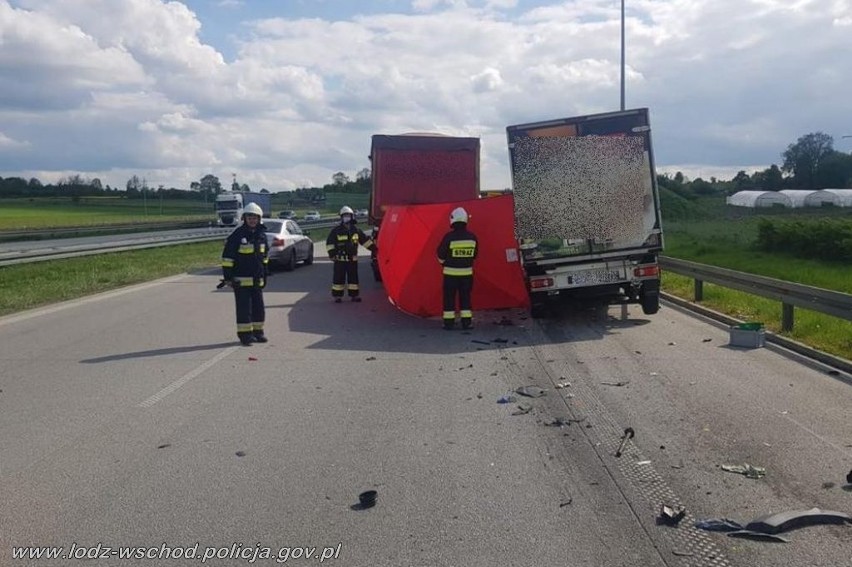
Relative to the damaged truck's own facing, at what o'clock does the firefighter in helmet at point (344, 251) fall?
The firefighter in helmet is roughly at 8 o'clock from the damaged truck.

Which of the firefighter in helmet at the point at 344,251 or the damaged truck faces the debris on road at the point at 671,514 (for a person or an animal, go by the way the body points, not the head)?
the firefighter in helmet

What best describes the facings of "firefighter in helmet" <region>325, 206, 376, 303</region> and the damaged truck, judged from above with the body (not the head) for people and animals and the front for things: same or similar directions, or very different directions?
very different directions

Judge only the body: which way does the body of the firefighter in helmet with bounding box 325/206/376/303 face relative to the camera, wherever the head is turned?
toward the camera

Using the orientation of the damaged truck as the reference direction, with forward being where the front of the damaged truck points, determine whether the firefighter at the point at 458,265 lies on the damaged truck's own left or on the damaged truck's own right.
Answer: on the damaged truck's own left

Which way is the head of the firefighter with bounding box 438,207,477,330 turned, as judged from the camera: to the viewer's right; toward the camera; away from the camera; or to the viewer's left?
away from the camera

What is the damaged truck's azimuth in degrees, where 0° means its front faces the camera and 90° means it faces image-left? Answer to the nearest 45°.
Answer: approximately 180°

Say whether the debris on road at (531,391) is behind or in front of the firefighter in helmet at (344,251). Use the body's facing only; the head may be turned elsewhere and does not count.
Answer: in front

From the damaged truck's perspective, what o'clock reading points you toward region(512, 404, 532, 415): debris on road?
The debris on road is roughly at 6 o'clock from the damaged truck.

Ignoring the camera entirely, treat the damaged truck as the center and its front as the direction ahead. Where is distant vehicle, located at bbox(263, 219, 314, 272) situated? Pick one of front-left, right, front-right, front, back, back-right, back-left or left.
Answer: front-left

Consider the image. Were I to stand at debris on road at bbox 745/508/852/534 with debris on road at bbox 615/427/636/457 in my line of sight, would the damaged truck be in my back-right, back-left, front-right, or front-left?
front-right

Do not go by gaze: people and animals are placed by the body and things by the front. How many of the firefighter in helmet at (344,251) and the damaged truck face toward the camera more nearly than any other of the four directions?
1
